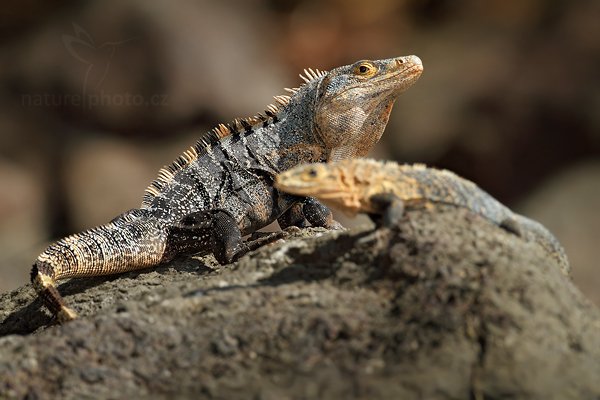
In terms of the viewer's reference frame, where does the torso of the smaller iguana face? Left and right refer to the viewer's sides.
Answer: facing to the left of the viewer

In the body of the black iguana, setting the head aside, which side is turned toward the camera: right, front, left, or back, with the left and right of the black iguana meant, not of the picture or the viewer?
right

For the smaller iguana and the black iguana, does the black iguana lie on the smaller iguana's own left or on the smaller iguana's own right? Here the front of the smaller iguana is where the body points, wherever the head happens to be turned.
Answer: on the smaller iguana's own right

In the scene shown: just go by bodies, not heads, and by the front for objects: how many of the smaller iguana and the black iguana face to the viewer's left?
1

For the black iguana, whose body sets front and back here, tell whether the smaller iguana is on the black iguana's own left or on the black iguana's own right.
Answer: on the black iguana's own right

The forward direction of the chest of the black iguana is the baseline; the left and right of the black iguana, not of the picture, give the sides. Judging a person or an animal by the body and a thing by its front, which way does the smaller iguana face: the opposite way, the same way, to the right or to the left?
the opposite way
